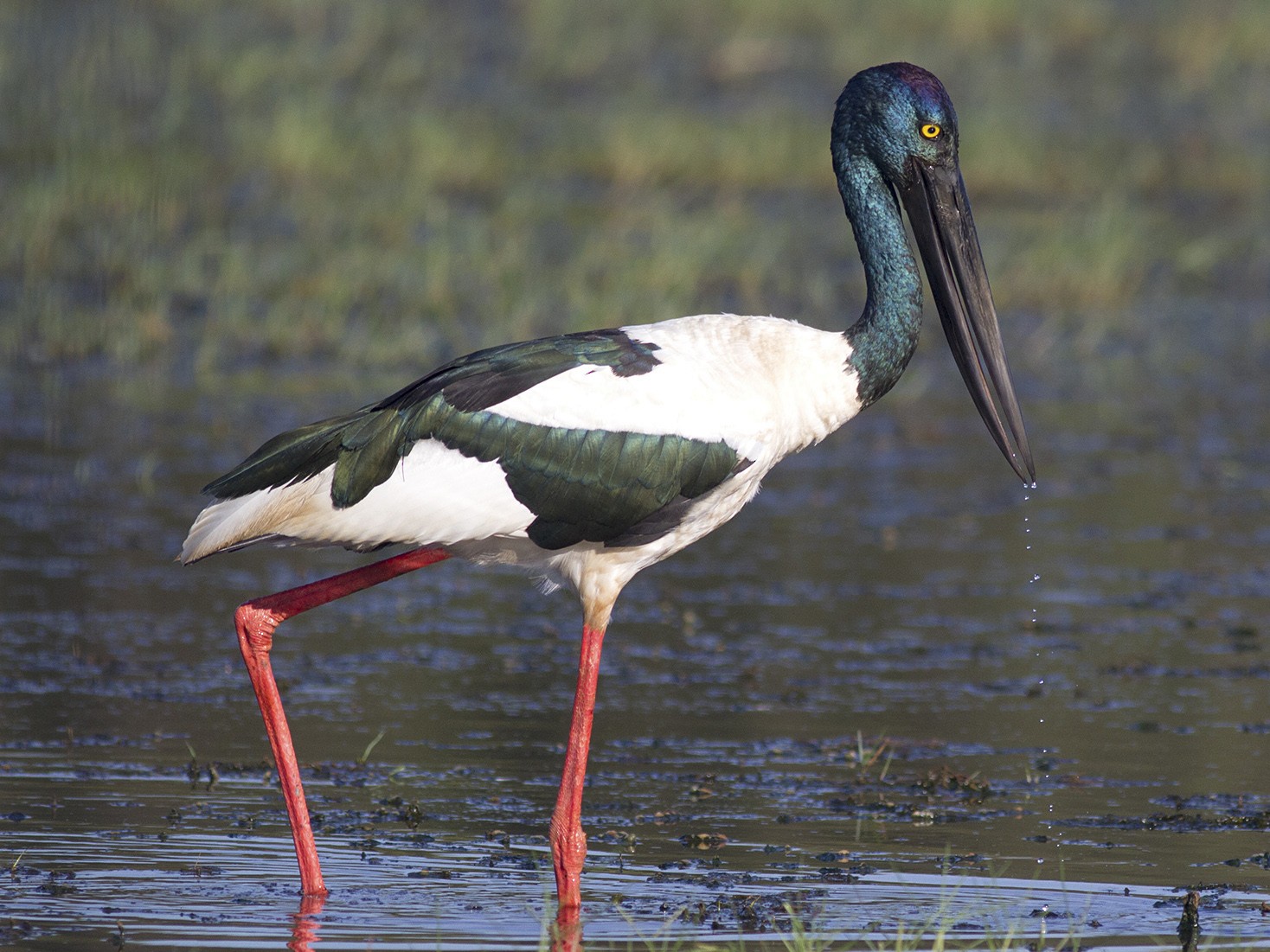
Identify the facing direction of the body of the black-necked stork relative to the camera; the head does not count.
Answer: to the viewer's right
